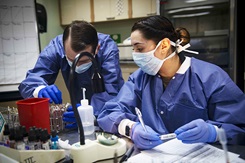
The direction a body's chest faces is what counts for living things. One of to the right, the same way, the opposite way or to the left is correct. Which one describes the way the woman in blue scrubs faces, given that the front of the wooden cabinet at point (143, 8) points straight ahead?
the same way

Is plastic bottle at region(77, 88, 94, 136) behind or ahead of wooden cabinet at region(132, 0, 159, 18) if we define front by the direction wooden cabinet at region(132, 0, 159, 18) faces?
ahead

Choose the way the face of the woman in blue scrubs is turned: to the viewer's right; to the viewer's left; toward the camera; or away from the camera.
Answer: to the viewer's left

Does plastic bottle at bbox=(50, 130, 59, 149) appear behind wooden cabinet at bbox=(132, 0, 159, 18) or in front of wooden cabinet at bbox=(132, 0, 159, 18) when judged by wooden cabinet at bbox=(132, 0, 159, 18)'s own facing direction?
in front

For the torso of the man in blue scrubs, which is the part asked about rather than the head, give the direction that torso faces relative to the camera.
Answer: toward the camera

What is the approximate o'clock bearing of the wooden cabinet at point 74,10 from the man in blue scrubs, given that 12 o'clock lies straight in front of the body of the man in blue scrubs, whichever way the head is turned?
The wooden cabinet is roughly at 6 o'clock from the man in blue scrubs.

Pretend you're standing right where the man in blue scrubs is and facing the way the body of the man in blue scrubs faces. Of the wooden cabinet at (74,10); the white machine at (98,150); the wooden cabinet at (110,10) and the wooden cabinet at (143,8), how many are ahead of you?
1

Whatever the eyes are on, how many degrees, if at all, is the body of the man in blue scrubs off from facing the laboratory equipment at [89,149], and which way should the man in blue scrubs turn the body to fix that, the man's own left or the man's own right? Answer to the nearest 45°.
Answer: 0° — they already face it

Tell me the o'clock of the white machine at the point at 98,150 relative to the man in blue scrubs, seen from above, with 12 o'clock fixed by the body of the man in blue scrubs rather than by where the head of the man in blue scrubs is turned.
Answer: The white machine is roughly at 12 o'clock from the man in blue scrubs.

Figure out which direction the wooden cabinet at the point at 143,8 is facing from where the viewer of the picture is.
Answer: facing the viewer and to the left of the viewer
